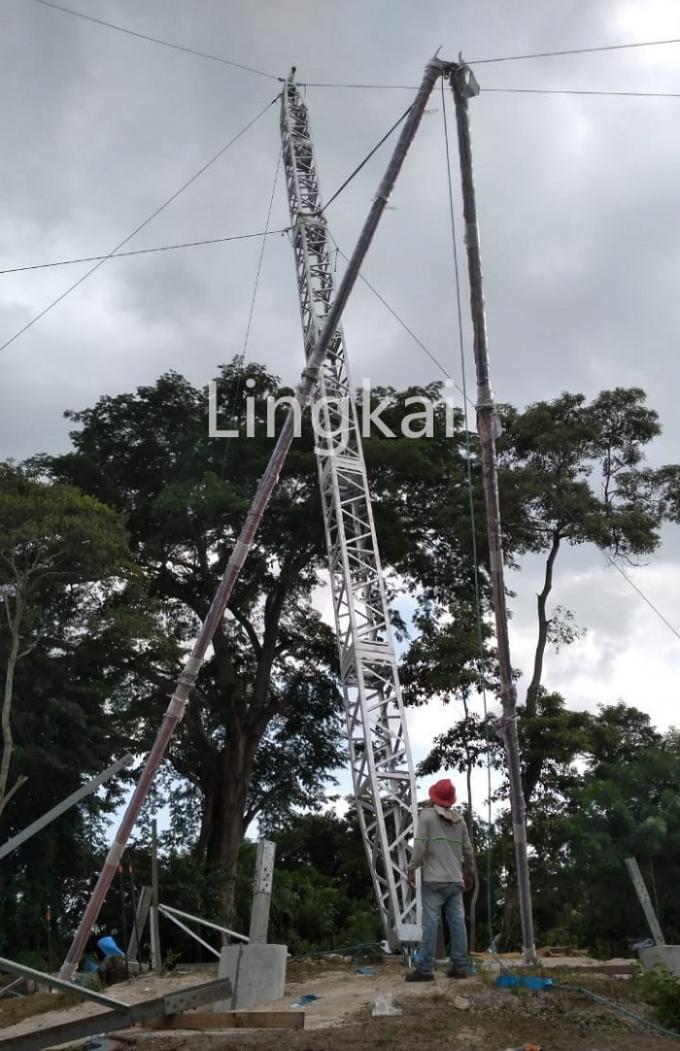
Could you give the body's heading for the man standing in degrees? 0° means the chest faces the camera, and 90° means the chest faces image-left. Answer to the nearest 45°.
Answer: approximately 135°

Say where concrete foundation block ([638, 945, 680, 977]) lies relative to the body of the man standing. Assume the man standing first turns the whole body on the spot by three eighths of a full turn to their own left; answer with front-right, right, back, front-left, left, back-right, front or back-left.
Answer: left

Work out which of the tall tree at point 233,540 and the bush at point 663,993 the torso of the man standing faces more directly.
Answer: the tall tree

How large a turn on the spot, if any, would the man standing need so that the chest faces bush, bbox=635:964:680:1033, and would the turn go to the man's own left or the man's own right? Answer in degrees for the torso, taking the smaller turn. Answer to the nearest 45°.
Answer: approximately 180°

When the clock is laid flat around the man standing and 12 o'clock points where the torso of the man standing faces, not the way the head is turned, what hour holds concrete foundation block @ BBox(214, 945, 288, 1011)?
The concrete foundation block is roughly at 8 o'clock from the man standing.

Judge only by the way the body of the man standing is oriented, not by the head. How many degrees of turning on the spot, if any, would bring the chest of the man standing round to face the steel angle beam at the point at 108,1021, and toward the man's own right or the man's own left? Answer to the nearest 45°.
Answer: approximately 90° to the man's own left
